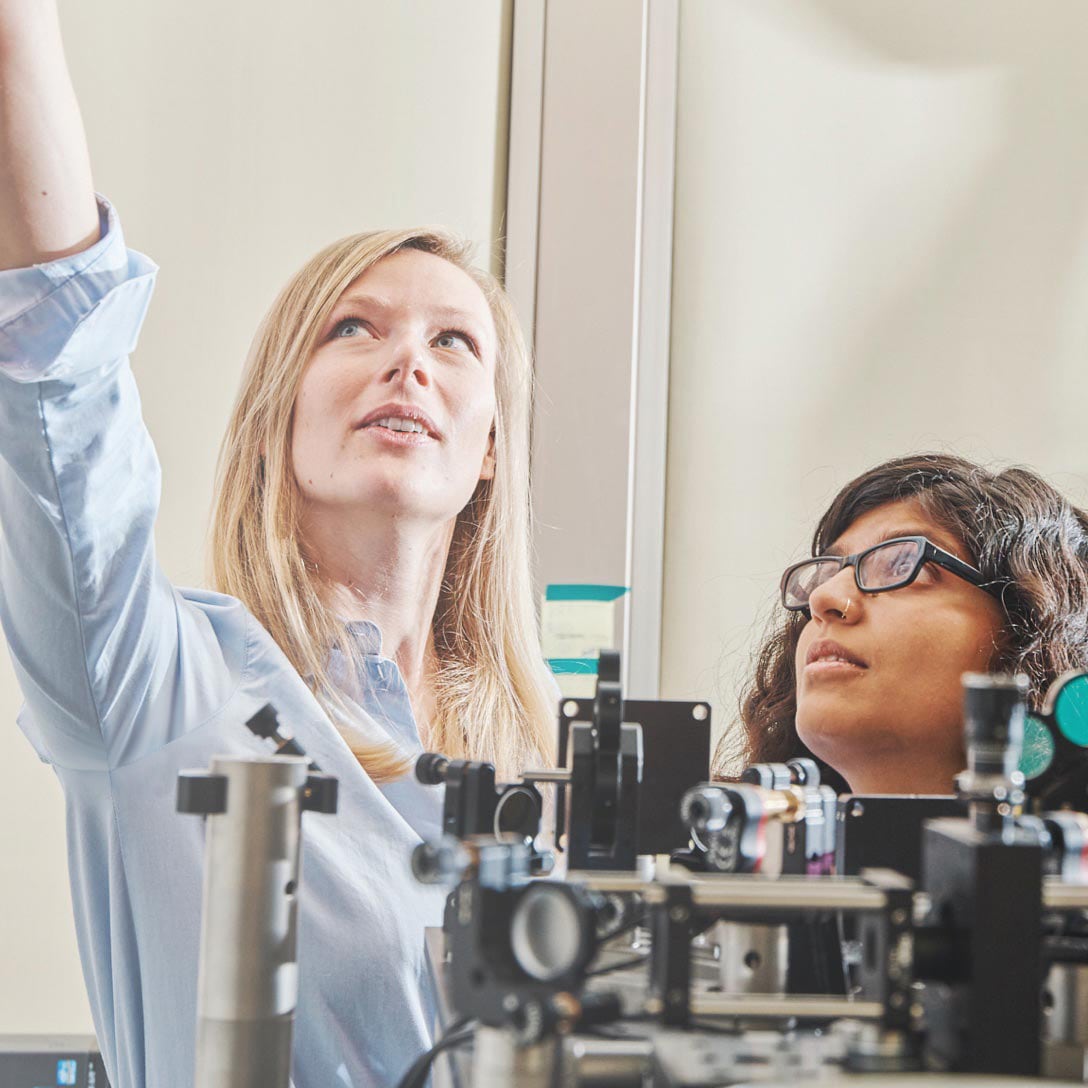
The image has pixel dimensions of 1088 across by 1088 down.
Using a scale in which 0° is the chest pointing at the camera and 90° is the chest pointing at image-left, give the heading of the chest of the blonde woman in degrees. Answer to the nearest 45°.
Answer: approximately 315°

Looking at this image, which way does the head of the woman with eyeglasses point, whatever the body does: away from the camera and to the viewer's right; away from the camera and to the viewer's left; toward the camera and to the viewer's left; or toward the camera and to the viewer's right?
toward the camera and to the viewer's left
